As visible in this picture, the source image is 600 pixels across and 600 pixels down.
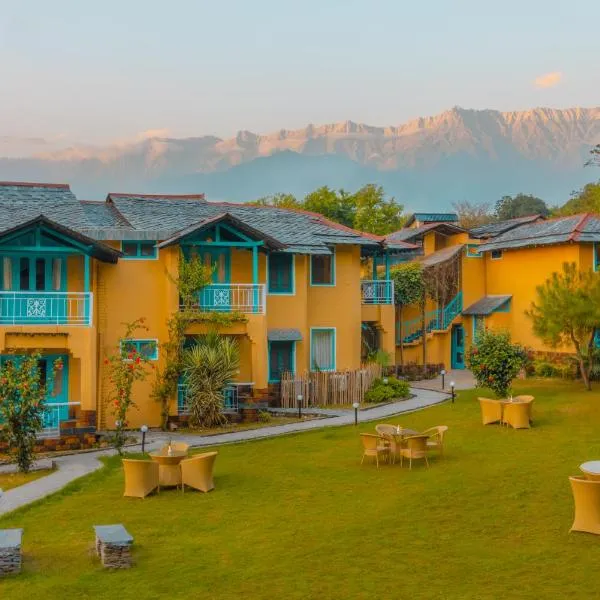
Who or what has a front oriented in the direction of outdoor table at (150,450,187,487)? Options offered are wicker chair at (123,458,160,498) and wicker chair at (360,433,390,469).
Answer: wicker chair at (123,458,160,498)

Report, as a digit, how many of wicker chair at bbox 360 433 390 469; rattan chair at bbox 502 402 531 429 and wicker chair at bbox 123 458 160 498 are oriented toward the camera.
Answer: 0

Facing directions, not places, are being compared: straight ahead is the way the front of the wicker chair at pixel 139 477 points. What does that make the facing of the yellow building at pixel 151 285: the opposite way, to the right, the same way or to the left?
to the right

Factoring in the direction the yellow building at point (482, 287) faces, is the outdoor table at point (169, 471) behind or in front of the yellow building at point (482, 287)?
in front

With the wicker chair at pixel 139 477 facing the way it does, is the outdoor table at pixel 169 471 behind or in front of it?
in front

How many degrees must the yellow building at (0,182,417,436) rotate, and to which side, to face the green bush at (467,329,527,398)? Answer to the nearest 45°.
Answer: approximately 45° to its left

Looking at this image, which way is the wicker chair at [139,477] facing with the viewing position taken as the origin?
facing away from the viewer and to the right of the viewer

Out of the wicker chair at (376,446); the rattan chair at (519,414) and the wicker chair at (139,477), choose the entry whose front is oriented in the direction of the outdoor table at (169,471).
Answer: the wicker chair at (139,477)

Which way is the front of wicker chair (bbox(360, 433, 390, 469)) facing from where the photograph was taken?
facing away from the viewer and to the right of the viewer

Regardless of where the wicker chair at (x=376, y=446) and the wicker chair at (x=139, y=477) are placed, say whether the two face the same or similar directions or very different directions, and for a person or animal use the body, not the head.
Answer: same or similar directions

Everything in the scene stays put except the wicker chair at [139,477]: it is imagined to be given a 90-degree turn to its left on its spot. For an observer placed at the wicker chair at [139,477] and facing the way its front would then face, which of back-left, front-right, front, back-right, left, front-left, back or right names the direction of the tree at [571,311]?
right

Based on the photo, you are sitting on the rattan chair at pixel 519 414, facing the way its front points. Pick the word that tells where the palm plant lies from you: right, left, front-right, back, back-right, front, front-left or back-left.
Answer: front-left

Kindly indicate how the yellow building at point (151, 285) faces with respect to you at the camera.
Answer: facing the viewer and to the right of the viewer

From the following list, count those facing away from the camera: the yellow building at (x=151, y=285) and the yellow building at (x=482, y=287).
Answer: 0

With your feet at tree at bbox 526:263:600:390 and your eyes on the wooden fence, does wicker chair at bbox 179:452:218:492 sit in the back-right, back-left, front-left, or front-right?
front-left

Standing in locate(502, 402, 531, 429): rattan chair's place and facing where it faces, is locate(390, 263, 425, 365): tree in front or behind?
in front
